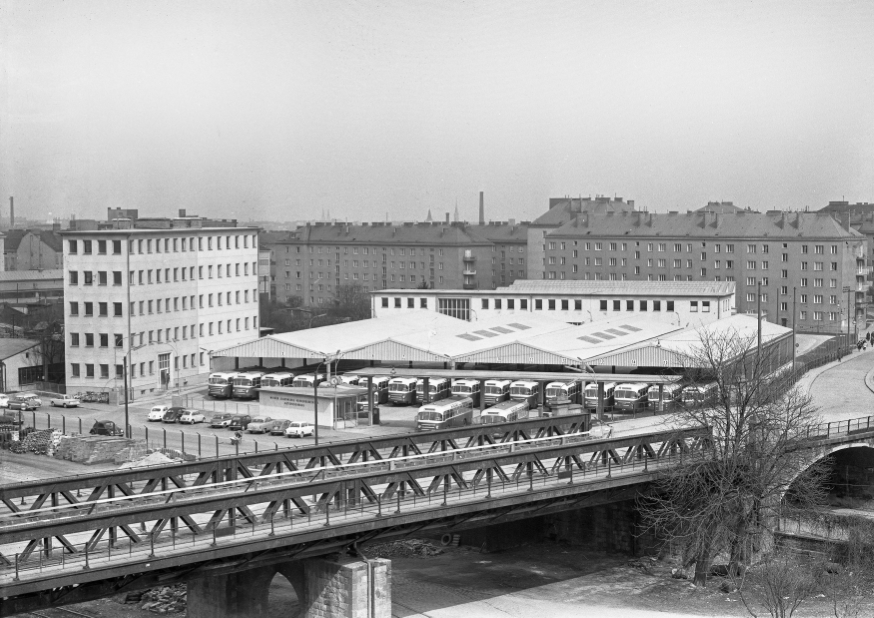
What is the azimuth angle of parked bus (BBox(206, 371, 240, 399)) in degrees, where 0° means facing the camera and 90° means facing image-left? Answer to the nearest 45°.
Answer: approximately 45°

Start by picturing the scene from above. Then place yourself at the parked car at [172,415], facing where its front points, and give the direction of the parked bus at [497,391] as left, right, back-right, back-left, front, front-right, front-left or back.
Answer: back-left

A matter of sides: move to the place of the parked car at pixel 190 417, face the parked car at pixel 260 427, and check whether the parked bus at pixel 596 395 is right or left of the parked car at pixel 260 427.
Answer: left

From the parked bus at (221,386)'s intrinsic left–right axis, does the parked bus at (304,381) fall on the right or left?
on its left

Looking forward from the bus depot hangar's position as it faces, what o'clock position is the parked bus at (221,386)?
The parked bus is roughly at 3 o'clock from the bus depot hangar.

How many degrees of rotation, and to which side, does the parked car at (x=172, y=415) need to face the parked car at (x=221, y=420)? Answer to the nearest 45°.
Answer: approximately 90° to its left

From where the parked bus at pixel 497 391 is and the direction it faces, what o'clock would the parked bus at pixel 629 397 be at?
the parked bus at pixel 629 397 is roughly at 8 o'clock from the parked bus at pixel 497 391.
